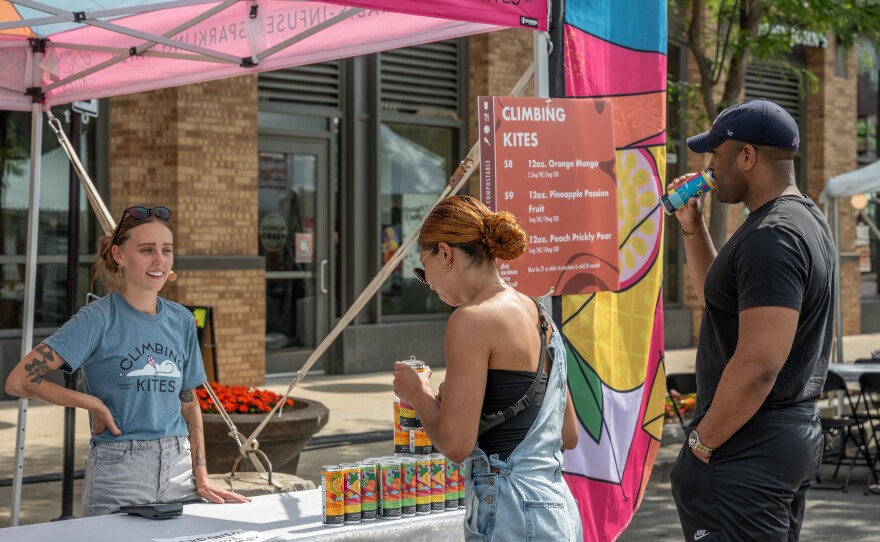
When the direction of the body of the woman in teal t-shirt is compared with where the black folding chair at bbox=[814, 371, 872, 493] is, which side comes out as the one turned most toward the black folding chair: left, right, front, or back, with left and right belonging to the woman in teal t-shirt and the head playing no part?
left

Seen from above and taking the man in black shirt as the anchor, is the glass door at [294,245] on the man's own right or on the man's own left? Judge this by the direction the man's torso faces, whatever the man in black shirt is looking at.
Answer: on the man's own right

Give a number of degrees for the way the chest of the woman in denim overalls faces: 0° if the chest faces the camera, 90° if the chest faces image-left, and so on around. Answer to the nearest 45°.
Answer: approximately 135°

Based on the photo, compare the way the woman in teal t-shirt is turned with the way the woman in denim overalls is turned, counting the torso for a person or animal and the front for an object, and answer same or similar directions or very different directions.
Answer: very different directions

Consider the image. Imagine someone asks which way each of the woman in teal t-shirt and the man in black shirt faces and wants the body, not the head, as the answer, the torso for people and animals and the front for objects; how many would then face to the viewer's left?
1

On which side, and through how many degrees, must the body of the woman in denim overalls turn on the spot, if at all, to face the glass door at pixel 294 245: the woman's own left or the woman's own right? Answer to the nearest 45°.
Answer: approximately 45° to the woman's own right

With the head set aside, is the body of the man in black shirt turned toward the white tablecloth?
yes

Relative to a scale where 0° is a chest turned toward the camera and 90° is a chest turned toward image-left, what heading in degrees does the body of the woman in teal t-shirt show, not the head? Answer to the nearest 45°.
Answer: approximately 315°

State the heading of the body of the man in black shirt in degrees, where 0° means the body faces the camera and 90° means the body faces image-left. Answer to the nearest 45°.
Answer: approximately 90°

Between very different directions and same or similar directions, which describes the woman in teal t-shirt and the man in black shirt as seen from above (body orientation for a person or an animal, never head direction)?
very different directions

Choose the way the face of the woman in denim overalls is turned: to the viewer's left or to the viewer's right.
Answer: to the viewer's left

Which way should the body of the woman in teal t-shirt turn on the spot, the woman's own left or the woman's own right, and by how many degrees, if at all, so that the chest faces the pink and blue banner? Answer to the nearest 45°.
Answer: approximately 45° to the woman's own left
